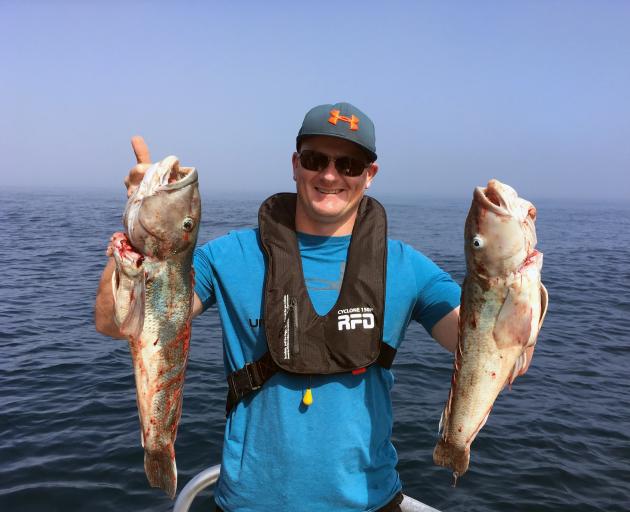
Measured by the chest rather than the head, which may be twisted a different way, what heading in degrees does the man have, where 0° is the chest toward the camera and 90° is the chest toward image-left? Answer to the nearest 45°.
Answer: approximately 0°
